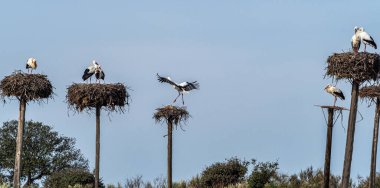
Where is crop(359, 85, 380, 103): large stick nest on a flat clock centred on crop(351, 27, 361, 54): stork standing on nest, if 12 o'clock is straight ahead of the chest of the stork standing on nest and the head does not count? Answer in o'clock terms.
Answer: The large stick nest is roughly at 6 o'clock from the stork standing on nest.

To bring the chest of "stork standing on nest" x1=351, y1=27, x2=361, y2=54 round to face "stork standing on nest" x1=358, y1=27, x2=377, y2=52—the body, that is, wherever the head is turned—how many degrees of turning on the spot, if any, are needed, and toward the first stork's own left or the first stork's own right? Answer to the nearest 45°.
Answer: approximately 90° to the first stork's own left

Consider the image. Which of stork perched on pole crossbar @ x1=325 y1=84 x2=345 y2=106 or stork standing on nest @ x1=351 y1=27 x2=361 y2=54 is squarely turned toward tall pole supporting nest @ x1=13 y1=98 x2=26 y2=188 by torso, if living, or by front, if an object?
the stork perched on pole crossbar

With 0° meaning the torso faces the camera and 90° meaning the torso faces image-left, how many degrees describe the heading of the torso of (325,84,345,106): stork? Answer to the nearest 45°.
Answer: approximately 90°

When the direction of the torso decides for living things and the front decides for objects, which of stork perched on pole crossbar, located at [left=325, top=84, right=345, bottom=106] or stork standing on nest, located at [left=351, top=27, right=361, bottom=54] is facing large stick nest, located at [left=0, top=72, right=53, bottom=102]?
the stork perched on pole crossbar
